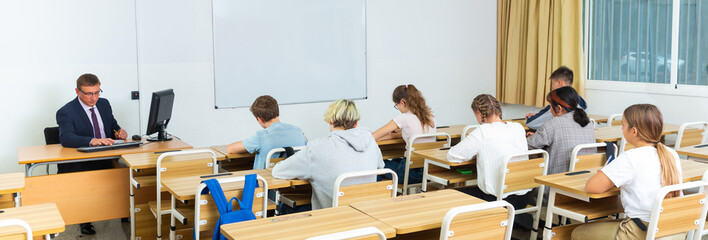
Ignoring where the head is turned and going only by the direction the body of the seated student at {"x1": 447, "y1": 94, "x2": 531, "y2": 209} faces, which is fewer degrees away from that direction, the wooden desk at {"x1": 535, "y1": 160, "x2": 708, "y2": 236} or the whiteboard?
the whiteboard

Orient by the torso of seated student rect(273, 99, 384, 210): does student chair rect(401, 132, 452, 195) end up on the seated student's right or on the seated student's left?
on the seated student's right

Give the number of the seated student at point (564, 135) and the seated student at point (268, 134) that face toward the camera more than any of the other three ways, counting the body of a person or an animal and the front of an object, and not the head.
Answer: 0

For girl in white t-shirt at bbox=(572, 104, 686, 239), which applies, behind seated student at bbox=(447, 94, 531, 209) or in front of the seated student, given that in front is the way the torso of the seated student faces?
behind

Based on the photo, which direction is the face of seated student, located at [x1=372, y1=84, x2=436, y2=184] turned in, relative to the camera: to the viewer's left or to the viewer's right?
to the viewer's left

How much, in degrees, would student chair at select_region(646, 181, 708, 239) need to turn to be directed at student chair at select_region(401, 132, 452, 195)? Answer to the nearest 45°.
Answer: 0° — it already faces it

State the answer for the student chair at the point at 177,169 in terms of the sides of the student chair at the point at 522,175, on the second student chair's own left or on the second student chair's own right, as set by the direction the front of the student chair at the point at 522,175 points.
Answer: on the second student chair's own left

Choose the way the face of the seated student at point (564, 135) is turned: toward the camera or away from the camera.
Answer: away from the camera

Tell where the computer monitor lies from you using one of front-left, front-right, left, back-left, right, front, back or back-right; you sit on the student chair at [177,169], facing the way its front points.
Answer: front-right

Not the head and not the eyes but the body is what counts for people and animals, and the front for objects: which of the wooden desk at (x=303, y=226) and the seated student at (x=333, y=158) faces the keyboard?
the seated student

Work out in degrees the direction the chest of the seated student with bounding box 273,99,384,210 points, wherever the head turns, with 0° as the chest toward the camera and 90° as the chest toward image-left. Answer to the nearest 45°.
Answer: approximately 135°

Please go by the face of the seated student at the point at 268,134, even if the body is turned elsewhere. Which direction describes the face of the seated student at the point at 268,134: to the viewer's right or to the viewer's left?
to the viewer's left

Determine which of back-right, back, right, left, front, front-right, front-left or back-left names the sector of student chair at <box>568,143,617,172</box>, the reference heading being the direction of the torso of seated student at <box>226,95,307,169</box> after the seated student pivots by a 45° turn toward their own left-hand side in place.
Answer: back

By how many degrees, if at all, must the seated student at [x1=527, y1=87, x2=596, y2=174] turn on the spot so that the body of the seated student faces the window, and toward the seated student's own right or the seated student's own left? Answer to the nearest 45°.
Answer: approximately 45° to the seated student's own right
